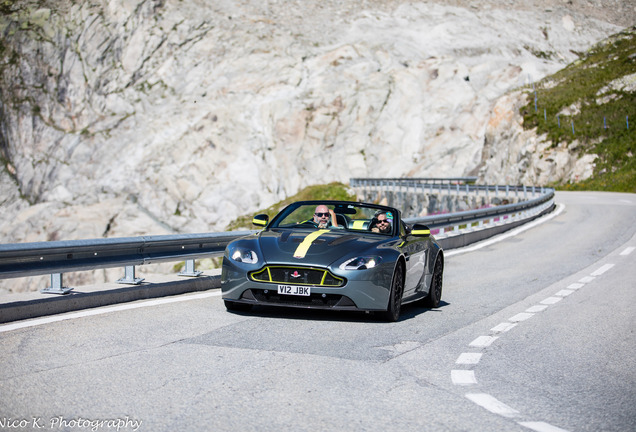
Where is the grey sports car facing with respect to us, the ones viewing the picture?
facing the viewer and to the left of the viewer

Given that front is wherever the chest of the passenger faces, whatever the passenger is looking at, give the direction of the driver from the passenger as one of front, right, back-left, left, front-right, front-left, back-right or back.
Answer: right

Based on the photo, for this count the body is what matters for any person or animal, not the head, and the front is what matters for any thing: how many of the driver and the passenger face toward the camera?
2

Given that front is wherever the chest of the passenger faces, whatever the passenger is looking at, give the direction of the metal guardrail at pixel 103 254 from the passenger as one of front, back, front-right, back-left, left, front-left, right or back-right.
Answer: right

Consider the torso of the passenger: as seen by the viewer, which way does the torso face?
toward the camera

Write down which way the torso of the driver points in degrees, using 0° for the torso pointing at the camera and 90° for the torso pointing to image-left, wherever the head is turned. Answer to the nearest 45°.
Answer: approximately 0°

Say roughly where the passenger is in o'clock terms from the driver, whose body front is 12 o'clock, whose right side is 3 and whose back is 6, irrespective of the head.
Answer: The passenger is roughly at 9 o'clock from the driver.

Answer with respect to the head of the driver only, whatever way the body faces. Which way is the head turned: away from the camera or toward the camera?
toward the camera
